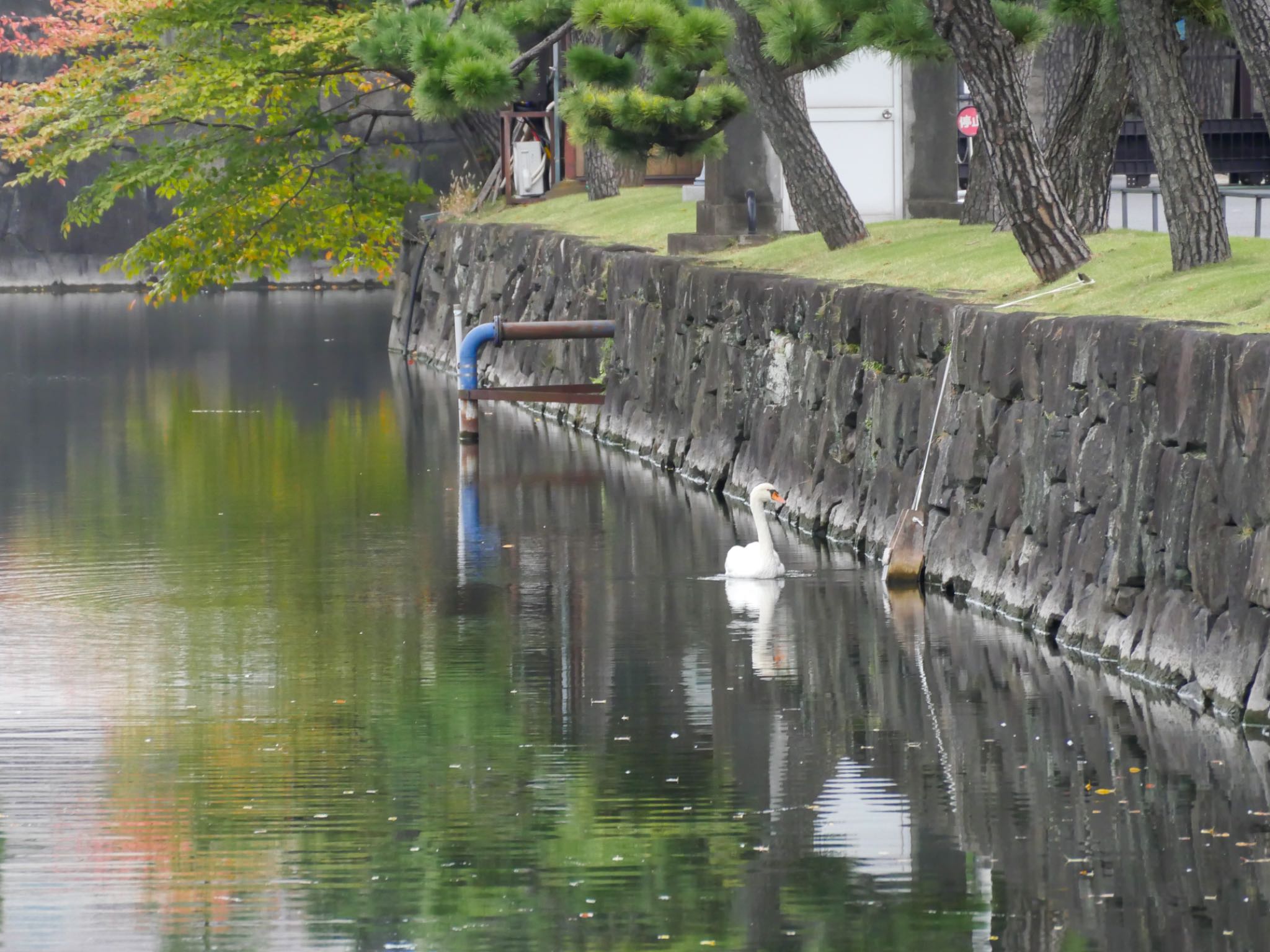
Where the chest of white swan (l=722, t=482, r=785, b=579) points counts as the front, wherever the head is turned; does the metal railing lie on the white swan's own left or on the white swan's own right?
on the white swan's own left

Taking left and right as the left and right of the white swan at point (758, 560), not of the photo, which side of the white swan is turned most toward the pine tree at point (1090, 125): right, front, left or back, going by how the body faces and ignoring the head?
left

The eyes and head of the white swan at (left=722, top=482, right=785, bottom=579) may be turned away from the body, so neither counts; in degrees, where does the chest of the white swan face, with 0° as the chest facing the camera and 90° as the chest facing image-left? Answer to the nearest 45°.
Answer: approximately 315°

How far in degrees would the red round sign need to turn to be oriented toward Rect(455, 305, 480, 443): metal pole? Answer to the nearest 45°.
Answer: approximately 45° to its right

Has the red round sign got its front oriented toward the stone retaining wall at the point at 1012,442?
yes

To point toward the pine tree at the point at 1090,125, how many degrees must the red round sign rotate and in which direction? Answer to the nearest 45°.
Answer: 0° — it already faces it

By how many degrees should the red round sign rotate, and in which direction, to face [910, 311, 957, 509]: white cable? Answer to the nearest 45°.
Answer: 0° — it already faces it

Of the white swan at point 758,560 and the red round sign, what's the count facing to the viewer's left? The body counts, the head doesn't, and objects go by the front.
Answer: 0
